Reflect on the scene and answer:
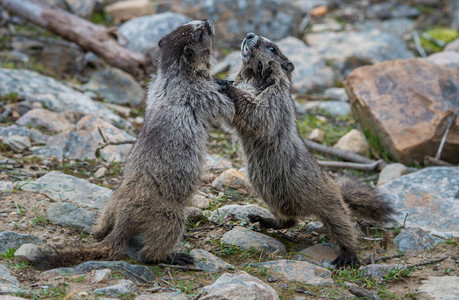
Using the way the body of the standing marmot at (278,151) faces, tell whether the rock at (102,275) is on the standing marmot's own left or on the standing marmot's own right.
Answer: on the standing marmot's own left

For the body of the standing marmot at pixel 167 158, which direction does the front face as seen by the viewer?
to the viewer's right

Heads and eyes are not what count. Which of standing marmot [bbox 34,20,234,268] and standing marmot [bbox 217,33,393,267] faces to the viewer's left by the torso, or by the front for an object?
standing marmot [bbox 217,33,393,267]

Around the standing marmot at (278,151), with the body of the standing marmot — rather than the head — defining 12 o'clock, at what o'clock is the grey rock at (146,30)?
The grey rock is roughly at 2 o'clock from the standing marmot.

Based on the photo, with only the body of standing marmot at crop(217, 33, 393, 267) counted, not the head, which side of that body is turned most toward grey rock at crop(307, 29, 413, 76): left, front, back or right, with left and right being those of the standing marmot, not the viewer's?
right

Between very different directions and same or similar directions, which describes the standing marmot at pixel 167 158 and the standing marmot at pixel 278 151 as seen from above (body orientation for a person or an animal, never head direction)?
very different directions

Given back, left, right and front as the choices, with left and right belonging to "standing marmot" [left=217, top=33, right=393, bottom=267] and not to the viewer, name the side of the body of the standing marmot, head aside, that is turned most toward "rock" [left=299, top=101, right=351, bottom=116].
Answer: right

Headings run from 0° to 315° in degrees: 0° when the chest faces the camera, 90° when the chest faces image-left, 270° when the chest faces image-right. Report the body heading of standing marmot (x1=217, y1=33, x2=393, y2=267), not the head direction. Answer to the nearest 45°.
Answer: approximately 90°

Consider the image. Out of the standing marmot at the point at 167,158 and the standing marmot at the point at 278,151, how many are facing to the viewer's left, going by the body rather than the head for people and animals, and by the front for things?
1

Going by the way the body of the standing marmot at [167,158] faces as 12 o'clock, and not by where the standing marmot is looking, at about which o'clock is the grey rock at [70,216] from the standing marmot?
The grey rock is roughly at 7 o'clock from the standing marmot.

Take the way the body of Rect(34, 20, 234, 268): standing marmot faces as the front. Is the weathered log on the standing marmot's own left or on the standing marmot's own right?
on the standing marmot's own left

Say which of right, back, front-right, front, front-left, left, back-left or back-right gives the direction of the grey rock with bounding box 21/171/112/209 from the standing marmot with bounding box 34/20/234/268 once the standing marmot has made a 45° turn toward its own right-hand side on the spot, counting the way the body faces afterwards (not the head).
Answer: back
